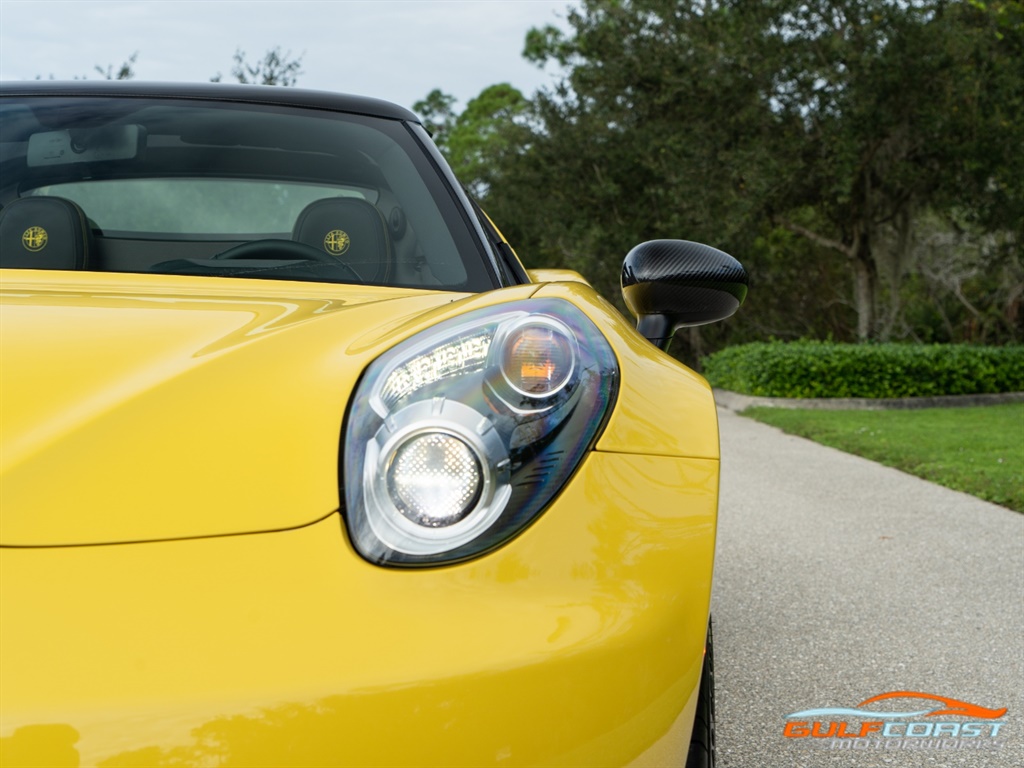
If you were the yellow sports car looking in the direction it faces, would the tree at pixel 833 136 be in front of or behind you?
behind

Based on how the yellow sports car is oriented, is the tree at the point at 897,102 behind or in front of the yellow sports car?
behind

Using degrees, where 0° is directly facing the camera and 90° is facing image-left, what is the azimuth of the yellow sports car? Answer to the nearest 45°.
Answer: approximately 0°
